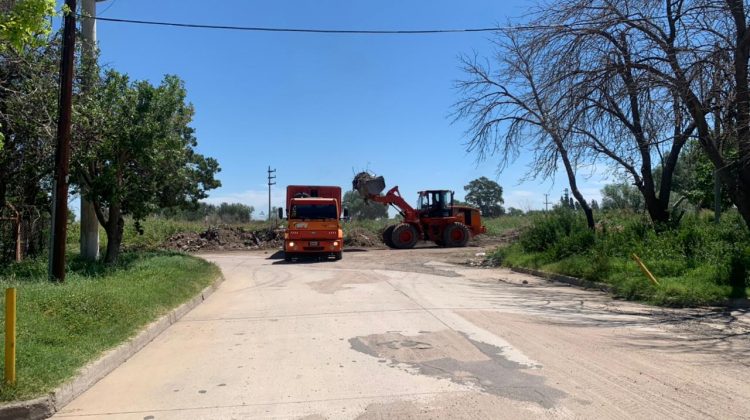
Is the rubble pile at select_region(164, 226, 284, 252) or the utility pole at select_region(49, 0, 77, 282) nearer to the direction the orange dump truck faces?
the utility pole

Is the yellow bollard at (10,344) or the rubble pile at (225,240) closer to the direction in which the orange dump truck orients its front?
the yellow bollard

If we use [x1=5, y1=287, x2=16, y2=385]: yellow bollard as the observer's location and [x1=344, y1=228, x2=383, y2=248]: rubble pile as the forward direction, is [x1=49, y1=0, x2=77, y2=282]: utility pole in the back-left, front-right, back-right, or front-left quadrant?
front-left

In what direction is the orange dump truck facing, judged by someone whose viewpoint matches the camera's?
facing the viewer

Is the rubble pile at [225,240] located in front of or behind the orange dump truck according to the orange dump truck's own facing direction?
behind

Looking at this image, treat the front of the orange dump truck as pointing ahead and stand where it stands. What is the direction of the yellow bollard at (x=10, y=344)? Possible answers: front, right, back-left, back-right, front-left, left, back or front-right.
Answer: front

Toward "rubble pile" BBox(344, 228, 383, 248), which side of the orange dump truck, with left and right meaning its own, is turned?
back

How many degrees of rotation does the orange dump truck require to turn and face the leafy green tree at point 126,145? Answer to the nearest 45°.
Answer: approximately 45° to its right

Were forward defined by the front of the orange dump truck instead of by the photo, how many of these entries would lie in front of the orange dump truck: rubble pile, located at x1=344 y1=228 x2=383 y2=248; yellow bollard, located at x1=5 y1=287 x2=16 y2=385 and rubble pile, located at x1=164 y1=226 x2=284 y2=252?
1
